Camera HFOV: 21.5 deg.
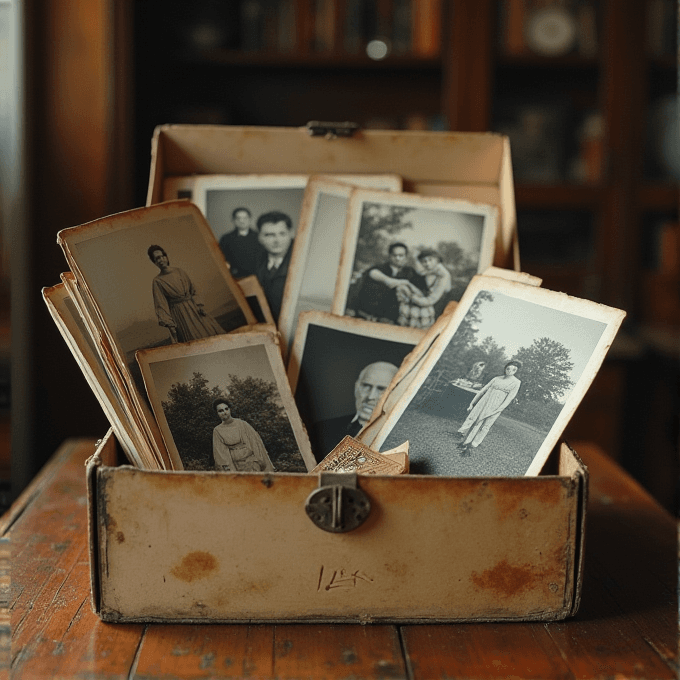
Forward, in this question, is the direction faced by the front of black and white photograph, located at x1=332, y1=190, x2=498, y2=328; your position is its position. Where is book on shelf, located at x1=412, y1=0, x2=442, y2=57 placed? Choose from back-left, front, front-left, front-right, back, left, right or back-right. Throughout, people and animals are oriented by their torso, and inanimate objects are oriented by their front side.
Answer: back

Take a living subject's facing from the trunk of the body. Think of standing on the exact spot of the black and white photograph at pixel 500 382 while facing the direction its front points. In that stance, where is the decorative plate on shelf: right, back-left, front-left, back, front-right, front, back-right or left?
back

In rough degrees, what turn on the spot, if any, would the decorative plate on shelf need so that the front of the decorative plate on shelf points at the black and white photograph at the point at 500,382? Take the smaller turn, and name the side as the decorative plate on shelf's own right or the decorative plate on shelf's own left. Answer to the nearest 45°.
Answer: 0° — it already faces it

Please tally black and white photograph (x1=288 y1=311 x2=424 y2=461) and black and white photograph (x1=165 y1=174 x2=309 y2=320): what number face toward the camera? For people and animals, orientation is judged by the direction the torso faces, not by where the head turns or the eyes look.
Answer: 2
